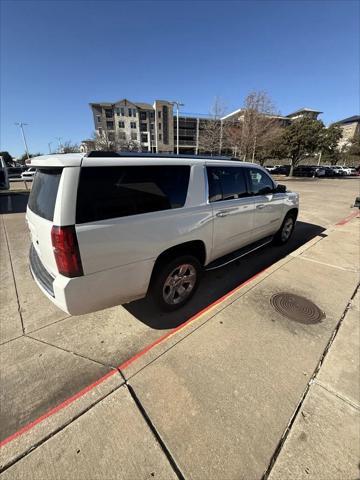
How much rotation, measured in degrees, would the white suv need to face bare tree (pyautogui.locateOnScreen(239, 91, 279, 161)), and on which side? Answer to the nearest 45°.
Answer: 0° — it already faces it

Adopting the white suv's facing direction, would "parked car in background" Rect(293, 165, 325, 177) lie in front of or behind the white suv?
in front

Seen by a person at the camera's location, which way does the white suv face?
facing away from the viewer and to the right of the viewer

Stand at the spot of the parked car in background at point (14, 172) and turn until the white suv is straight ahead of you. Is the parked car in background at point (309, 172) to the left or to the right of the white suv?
left
